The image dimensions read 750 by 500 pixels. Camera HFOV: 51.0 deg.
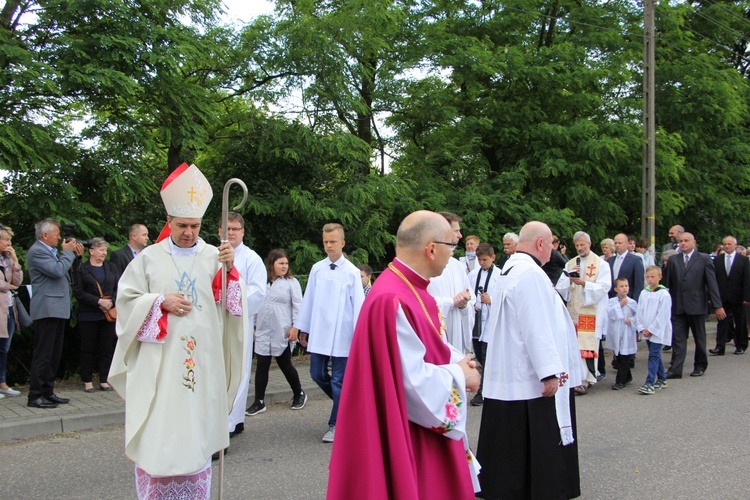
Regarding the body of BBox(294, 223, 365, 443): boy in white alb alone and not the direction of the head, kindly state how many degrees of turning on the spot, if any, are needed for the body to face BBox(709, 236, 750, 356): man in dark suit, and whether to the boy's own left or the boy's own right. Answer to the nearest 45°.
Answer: approximately 135° to the boy's own left

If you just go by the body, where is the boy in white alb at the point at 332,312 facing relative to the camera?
toward the camera

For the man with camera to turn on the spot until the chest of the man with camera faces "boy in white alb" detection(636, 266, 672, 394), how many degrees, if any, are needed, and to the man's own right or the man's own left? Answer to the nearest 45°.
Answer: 0° — they already face them

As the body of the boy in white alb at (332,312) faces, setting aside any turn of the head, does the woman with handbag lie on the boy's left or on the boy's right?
on the boy's right

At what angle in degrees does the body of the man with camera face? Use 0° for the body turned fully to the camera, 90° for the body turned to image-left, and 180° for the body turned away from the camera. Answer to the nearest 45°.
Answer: approximately 270°

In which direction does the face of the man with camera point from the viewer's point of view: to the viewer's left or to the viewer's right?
to the viewer's right

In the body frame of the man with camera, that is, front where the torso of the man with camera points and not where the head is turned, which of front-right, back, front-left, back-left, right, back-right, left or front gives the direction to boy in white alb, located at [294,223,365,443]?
front-right

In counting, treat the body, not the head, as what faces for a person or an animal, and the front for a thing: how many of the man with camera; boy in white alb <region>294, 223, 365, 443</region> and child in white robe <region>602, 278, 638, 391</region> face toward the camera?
2

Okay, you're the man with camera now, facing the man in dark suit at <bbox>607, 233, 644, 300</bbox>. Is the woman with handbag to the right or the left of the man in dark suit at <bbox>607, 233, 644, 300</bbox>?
left

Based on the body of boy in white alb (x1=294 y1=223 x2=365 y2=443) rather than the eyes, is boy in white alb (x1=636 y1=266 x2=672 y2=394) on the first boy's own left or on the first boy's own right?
on the first boy's own left

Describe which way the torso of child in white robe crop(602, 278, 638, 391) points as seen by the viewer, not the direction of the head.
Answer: toward the camera

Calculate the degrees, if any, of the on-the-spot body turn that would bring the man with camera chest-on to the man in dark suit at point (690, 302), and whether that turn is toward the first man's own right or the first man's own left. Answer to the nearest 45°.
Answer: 0° — they already face them

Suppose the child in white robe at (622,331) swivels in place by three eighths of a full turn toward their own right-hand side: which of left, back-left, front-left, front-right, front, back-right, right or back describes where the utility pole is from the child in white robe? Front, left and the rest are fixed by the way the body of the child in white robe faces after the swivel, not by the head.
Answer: front-right

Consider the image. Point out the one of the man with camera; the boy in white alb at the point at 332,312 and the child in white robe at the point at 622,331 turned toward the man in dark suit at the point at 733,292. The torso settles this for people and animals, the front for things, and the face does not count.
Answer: the man with camera

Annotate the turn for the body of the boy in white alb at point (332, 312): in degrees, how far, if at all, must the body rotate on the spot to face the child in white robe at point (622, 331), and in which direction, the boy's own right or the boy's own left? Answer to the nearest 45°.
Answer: approximately 135° to the boy's own left

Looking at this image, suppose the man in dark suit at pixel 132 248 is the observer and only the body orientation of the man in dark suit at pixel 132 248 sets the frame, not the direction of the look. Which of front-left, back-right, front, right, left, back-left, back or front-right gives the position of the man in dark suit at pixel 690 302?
front-left

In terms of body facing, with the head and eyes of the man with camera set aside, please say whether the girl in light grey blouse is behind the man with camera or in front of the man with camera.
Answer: in front
